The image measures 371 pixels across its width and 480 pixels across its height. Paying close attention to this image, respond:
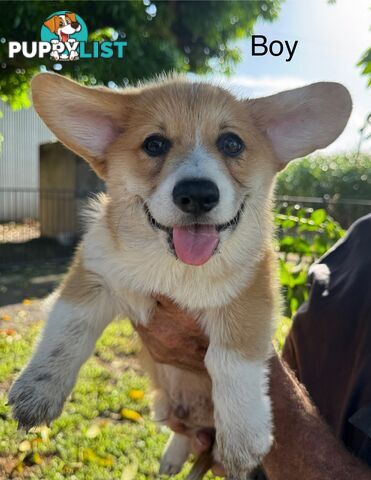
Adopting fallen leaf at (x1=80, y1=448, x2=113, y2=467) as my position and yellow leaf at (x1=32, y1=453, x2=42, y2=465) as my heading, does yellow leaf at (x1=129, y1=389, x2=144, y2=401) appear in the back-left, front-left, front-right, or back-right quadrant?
back-right

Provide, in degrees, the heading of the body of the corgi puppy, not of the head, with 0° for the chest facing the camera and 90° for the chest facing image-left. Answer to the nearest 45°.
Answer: approximately 0°
